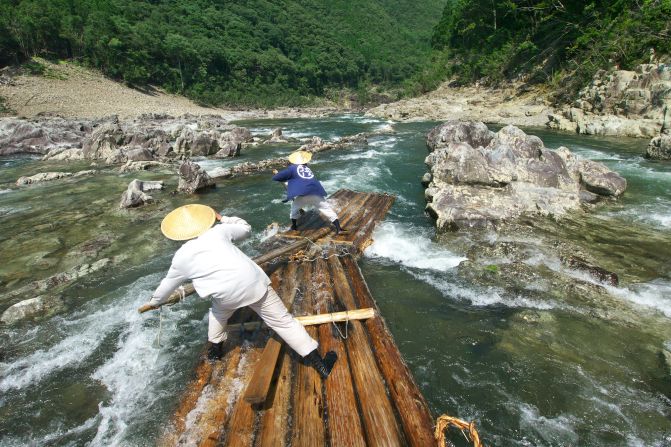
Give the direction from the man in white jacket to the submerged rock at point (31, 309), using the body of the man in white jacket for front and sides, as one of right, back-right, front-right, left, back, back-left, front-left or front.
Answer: front

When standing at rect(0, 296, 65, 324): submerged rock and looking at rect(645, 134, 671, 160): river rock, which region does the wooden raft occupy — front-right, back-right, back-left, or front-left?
front-right

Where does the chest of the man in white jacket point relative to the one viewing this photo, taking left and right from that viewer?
facing away from the viewer and to the left of the viewer

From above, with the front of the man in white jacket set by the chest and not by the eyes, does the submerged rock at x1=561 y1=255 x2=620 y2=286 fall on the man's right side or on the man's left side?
on the man's right side

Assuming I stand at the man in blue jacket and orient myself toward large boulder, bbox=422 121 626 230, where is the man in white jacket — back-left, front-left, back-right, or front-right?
back-right

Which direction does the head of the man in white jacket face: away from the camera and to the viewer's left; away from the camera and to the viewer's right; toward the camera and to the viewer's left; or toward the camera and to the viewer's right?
away from the camera and to the viewer's left

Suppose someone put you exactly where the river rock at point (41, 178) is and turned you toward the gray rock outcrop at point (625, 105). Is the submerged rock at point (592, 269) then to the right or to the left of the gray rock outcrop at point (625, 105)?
right

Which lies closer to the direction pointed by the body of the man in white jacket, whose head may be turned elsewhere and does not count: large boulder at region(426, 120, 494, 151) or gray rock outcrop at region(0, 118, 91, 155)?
the gray rock outcrop

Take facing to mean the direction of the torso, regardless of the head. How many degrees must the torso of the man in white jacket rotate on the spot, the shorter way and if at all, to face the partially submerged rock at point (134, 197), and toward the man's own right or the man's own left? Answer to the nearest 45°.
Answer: approximately 45° to the man's own right

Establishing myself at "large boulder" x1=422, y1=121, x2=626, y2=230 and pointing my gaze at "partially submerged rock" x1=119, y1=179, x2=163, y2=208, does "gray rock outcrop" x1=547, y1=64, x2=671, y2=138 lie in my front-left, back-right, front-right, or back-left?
back-right

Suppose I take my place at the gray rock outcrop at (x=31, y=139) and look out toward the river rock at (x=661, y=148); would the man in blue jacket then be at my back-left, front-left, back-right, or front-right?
front-right

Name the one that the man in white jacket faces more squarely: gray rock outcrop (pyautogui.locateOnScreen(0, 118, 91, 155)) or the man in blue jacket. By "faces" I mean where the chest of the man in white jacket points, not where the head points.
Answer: the gray rock outcrop

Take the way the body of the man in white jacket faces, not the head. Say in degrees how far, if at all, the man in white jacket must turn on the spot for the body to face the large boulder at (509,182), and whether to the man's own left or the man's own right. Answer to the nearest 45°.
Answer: approximately 90° to the man's own right
